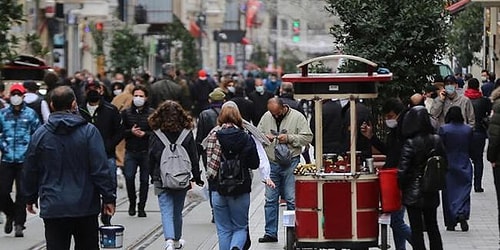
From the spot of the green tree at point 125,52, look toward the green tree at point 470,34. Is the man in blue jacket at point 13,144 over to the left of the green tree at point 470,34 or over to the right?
right

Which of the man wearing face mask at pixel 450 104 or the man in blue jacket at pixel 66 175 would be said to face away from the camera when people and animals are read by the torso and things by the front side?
the man in blue jacket

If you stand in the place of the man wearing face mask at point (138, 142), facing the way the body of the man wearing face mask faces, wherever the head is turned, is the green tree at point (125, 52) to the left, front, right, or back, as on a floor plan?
back

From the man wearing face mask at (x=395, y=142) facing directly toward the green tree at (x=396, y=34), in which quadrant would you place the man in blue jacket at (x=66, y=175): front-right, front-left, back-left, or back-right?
back-left

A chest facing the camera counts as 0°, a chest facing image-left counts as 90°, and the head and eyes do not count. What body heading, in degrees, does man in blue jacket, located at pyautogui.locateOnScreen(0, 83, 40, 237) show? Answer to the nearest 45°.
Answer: approximately 0°

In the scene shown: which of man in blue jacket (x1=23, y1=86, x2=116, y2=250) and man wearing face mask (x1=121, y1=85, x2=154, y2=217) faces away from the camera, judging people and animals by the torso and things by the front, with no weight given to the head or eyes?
the man in blue jacket

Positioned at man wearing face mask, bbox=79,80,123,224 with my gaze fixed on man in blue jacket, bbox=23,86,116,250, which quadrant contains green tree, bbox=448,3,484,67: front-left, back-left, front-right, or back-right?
back-left

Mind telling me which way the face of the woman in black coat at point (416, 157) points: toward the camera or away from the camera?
away from the camera

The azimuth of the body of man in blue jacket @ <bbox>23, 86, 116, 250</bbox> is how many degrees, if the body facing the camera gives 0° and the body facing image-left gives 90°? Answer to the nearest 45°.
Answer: approximately 180°

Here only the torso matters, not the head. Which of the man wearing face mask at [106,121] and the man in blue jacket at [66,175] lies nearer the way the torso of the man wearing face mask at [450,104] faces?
the man in blue jacket
